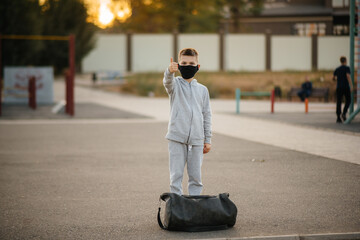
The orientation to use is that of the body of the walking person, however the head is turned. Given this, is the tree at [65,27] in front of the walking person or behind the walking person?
in front

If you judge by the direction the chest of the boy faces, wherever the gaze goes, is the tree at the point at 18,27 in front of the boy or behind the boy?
behind

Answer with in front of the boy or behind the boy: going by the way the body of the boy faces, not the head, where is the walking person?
behind

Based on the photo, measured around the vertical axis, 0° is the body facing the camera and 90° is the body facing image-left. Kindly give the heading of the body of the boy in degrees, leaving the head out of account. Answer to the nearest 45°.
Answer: approximately 0°

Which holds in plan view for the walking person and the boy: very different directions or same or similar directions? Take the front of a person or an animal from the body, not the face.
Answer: very different directions
